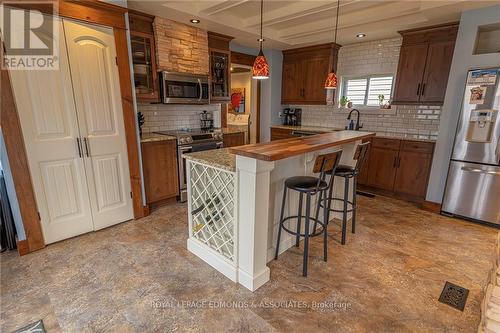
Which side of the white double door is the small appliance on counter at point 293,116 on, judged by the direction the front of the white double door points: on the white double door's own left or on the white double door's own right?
on the white double door's own left

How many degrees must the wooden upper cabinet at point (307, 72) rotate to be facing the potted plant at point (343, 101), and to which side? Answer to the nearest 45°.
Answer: approximately 135° to its left

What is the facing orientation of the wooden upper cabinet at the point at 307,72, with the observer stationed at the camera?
facing the viewer and to the left of the viewer

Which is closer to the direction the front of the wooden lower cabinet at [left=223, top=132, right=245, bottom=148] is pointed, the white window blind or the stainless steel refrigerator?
the stainless steel refrigerator

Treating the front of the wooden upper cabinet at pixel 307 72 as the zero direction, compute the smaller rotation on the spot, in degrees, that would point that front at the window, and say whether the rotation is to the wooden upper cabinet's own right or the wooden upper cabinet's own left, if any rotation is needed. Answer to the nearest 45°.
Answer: approximately 135° to the wooden upper cabinet's own left

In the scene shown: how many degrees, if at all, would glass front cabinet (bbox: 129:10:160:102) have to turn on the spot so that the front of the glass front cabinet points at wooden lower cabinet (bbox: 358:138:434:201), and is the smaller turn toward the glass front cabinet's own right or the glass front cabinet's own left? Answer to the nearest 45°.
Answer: approximately 45° to the glass front cabinet's own left

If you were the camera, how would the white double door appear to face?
facing the viewer and to the right of the viewer

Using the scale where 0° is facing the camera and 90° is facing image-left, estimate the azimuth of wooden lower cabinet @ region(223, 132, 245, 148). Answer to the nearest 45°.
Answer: approximately 315°

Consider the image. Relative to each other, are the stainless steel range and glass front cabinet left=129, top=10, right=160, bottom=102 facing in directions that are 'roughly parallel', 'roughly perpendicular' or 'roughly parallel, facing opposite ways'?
roughly parallel

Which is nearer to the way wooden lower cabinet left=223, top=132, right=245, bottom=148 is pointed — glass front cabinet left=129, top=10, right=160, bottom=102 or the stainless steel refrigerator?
the stainless steel refrigerator

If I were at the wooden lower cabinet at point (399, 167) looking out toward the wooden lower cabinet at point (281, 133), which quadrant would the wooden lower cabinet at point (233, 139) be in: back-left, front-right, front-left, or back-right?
front-left

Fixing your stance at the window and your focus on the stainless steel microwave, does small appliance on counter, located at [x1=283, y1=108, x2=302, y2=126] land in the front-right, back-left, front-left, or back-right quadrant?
front-right

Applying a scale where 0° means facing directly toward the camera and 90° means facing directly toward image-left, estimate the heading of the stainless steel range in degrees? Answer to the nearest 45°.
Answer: approximately 315°

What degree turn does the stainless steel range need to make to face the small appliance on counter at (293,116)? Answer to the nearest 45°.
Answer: approximately 90° to its left

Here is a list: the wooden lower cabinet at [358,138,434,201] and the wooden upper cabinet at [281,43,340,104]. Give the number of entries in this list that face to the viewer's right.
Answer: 0

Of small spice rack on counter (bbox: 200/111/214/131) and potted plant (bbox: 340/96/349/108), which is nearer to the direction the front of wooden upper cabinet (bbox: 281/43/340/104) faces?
the small spice rack on counter
